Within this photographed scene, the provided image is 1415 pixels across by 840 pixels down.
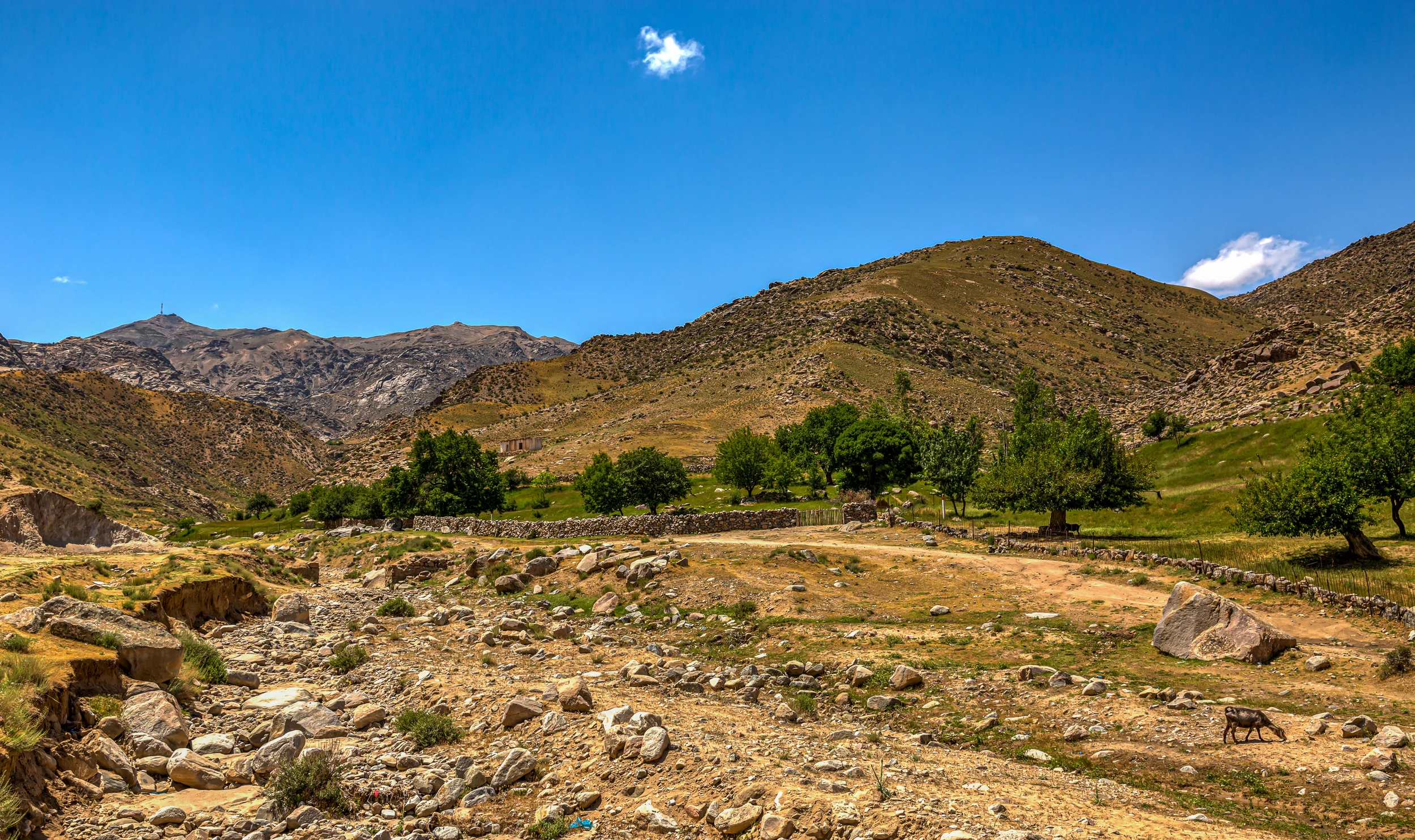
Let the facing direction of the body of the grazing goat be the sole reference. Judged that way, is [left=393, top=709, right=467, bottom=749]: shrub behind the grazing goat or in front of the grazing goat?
behind

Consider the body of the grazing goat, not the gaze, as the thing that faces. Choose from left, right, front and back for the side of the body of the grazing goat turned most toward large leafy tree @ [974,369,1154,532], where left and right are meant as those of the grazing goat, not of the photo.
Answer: left

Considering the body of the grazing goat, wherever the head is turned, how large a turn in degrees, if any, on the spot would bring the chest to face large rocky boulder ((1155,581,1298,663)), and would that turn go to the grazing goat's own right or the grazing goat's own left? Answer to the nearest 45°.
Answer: approximately 90° to the grazing goat's own left

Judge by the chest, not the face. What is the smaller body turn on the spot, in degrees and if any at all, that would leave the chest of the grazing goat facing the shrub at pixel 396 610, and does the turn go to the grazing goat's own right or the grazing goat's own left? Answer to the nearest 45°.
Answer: approximately 180°

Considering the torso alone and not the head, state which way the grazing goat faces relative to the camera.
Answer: to the viewer's right

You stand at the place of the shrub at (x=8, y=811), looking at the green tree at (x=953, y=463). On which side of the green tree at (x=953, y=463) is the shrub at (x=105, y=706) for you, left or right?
left

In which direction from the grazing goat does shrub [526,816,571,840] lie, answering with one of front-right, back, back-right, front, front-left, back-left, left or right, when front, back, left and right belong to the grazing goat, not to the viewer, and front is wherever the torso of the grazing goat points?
back-right

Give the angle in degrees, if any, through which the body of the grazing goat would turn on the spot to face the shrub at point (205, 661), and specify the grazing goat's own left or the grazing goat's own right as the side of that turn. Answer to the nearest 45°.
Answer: approximately 180°

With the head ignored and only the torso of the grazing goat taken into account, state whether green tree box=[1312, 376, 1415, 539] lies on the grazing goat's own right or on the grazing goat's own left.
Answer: on the grazing goat's own left

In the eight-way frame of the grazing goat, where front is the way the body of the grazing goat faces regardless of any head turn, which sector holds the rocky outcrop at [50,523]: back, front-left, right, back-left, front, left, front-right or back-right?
back

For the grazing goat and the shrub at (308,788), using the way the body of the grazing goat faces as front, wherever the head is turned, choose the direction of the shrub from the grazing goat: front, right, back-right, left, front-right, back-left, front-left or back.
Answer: back-right

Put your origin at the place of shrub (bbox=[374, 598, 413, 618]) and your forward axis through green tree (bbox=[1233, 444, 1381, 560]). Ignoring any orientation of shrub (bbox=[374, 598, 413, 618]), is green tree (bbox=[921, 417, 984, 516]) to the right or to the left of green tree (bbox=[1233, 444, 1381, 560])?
left

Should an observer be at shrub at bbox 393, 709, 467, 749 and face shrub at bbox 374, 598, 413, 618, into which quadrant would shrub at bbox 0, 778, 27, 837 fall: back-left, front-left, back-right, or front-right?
back-left

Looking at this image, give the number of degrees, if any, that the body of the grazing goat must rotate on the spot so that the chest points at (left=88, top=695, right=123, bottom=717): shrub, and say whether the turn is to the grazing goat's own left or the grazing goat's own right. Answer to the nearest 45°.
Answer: approximately 135° to the grazing goat's own right
